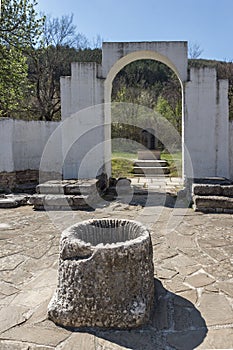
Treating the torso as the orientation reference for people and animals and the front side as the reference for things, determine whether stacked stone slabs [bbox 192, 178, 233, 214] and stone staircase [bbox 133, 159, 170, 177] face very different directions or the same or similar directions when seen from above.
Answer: same or similar directions

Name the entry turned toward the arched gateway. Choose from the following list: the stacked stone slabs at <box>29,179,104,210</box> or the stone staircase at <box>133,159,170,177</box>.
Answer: the stone staircase at <box>133,159,170,177</box>

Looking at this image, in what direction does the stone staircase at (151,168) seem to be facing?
toward the camera

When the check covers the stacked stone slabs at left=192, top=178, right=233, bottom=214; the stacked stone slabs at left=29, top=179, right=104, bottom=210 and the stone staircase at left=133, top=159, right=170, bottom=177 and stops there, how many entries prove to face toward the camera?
3

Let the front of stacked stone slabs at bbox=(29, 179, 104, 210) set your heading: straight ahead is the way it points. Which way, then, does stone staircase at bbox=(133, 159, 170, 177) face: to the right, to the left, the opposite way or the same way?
the same way
